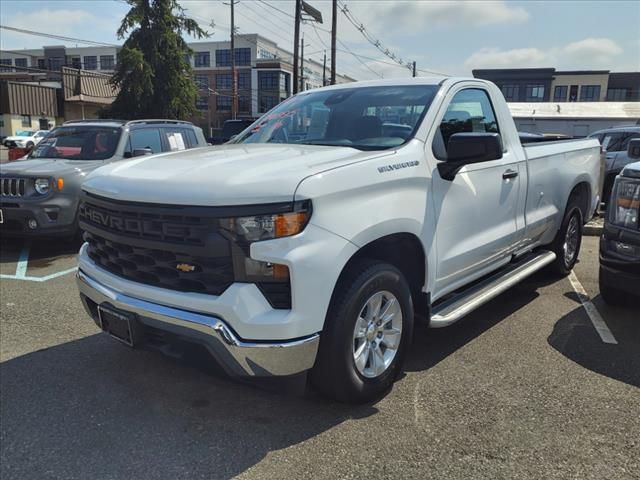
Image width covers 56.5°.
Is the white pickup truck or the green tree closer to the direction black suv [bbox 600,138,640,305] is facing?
the white pickup truck

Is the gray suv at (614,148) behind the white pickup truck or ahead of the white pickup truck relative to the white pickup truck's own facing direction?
behind

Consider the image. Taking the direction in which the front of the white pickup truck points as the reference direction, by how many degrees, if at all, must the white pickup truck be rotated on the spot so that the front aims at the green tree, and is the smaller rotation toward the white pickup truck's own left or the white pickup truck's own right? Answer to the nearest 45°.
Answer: approximately 135° to the white pickup truck's own right

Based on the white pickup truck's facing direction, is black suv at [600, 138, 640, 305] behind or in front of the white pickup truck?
behind

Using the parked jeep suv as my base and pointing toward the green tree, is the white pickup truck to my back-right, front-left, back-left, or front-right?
back-right

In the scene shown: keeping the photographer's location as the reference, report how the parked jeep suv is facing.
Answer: facing the viewer and to the left of the viewer

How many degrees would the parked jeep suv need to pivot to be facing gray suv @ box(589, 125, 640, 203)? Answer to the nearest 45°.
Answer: approximately 135° to its left

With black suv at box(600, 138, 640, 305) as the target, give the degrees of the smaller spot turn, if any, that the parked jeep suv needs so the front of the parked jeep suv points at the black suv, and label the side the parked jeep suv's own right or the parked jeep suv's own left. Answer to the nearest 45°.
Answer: approximately 90° to the parked jeep suv's own left

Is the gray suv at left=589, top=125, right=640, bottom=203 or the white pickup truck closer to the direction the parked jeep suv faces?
the white pickup truck

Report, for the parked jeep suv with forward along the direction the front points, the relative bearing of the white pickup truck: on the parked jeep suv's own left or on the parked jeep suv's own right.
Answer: on the parked jeep suv's own left

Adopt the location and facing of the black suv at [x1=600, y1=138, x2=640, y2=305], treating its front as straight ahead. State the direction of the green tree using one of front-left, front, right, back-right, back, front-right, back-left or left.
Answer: right

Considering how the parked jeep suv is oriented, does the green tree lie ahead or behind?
behind

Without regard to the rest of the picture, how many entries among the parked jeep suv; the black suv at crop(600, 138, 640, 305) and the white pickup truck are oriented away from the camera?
0

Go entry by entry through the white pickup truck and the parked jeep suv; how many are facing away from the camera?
0

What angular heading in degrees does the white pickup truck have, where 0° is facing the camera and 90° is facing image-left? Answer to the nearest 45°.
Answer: approximately 45°

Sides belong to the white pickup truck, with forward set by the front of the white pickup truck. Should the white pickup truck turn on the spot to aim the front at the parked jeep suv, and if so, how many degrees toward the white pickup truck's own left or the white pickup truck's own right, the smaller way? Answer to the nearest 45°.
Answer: approximately 90° to the white pickup truck's own right
